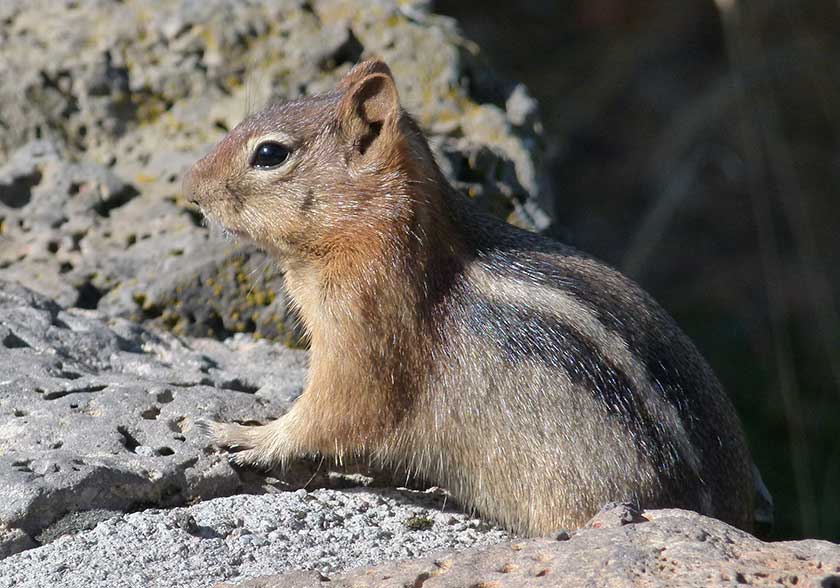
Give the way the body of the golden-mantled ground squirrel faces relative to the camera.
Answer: to the viewer's left

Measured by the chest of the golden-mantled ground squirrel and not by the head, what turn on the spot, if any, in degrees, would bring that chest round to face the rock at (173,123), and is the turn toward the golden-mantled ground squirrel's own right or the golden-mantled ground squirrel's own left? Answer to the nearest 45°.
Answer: approximately 45° to the golden-mantled ground squirrel's own right
